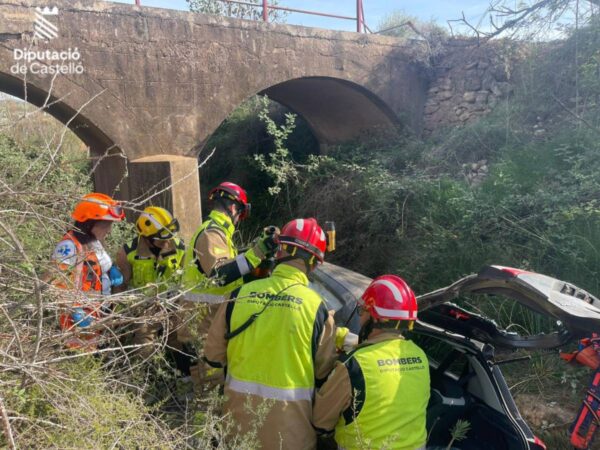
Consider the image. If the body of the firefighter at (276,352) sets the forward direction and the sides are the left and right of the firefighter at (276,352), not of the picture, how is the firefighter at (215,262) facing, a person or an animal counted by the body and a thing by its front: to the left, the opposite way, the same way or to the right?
to the right

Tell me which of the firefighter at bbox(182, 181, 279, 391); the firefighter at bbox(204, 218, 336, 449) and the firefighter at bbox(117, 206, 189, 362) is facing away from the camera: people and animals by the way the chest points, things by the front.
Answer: the firefighter at bbox(204, 218, 336, 449)

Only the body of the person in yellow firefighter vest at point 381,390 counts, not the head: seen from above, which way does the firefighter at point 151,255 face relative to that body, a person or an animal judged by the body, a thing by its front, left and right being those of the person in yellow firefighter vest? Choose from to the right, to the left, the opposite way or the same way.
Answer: the opposite way

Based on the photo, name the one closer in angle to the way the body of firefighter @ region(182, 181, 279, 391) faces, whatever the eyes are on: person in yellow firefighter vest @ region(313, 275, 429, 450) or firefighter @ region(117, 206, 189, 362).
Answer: the person in yellow firefighter vest

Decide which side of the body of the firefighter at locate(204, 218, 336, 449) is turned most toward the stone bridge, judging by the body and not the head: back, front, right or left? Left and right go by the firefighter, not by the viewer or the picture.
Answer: front

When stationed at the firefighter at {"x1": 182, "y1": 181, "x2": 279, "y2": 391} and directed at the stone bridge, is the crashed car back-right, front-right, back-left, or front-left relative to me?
back-right

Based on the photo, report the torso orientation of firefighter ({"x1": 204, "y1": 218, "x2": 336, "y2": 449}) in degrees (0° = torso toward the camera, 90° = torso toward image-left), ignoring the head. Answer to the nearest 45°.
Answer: approximately 180°

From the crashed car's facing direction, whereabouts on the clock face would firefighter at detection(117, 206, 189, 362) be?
The firefighter is roughly at 11 o'clock from the crashed car.

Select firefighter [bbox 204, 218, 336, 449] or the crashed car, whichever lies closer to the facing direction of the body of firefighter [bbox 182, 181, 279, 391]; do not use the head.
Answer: the crashed car

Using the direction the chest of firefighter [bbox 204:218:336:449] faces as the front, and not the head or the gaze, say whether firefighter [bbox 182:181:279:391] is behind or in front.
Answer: in front

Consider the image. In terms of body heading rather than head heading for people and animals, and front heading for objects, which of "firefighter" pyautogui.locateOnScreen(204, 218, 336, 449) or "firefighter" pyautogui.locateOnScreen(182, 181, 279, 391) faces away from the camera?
"firefighter" pyautogui.locateOnScreen(204, 218, 336, 449)

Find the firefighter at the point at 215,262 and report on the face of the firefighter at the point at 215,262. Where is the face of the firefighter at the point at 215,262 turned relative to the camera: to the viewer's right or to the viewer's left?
to the viewer's right

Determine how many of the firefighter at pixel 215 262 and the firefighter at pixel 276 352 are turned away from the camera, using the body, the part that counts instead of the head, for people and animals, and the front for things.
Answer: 1

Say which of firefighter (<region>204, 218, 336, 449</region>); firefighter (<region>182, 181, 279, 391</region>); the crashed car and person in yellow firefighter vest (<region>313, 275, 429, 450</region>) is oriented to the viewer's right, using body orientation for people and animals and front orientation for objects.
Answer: firefighter (<region>182, 181, 279, 391</region>)

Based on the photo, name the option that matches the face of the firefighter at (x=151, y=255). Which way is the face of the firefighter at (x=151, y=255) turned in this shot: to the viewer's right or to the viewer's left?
to the viewer's right

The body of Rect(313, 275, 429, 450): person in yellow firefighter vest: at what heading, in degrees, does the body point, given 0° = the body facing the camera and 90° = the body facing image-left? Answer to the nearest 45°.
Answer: approximately 135°

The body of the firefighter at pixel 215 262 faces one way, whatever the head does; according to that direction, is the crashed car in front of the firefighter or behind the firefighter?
in front

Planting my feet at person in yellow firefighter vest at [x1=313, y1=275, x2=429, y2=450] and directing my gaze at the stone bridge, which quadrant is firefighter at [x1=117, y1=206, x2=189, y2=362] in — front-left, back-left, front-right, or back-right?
front-left
